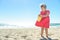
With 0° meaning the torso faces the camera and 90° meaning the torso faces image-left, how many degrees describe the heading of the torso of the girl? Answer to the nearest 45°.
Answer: approximately 45°
